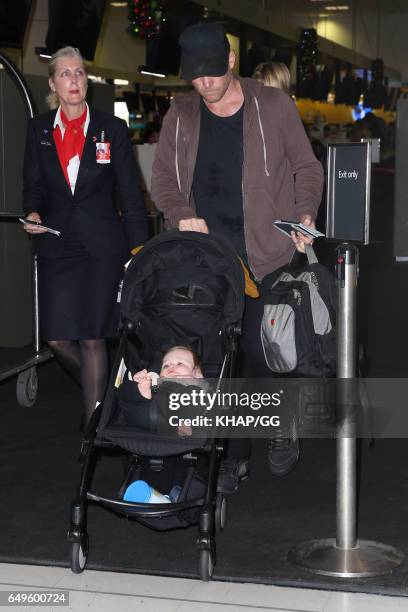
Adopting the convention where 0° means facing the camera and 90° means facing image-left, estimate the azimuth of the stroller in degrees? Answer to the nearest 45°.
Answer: approximately 0°

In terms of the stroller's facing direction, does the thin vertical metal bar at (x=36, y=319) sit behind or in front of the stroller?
behind
